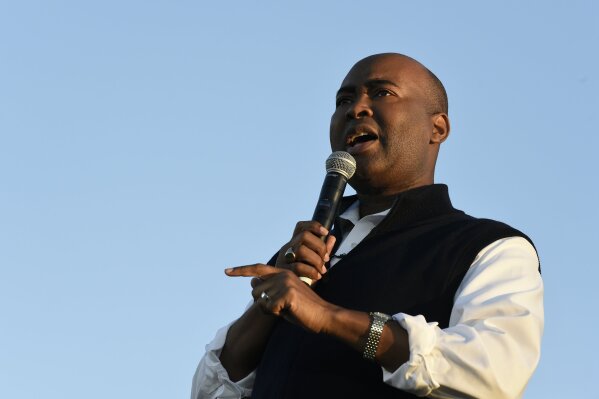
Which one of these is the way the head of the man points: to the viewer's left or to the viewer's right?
to the viewer's left

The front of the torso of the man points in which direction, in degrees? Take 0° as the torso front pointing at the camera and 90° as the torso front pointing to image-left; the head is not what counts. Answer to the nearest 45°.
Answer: approximately 45°
